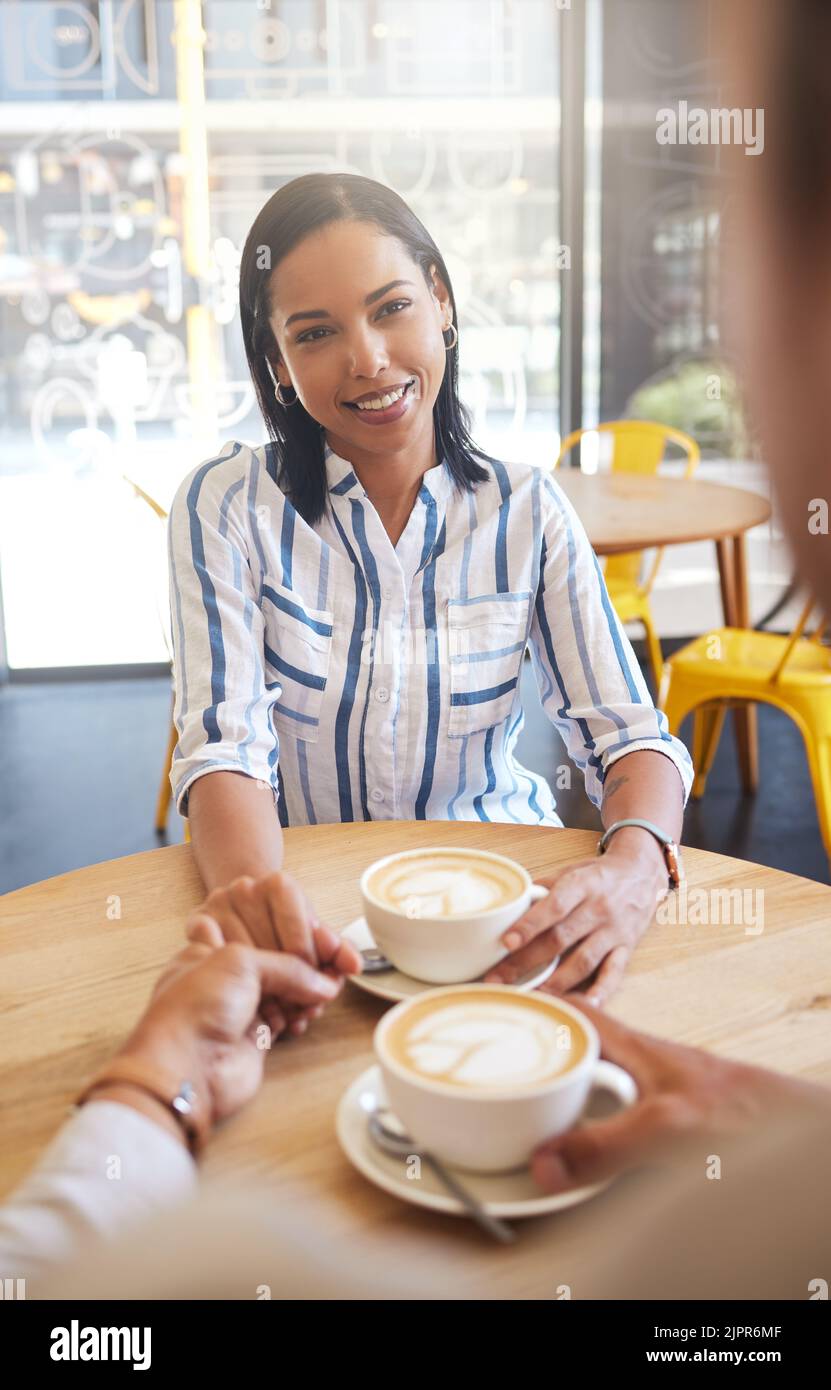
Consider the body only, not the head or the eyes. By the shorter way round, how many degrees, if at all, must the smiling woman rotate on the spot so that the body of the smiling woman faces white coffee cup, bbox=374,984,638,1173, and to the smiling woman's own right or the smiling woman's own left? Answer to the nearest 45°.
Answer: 0° — they already face it

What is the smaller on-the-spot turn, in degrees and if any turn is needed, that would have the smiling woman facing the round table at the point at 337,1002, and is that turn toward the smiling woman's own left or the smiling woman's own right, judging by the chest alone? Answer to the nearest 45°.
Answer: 0° — they already face it

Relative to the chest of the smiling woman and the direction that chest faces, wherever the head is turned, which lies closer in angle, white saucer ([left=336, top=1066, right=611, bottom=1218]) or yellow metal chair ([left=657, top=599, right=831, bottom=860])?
the white saucer

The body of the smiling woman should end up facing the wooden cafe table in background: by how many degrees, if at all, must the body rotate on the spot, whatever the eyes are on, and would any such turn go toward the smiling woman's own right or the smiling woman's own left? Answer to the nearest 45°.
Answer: approximately 180°

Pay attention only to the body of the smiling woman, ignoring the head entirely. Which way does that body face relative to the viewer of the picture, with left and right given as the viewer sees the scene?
facing the viewer

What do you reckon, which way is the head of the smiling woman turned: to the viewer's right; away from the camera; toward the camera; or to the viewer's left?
toward the camera

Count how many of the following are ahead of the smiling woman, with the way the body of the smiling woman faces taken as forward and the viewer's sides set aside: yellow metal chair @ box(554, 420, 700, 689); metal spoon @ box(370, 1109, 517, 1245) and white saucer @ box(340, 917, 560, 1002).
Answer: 2

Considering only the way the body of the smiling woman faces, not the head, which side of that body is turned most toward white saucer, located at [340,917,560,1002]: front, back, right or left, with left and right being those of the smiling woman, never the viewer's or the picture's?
front

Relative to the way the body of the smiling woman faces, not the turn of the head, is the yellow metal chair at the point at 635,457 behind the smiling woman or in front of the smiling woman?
behind

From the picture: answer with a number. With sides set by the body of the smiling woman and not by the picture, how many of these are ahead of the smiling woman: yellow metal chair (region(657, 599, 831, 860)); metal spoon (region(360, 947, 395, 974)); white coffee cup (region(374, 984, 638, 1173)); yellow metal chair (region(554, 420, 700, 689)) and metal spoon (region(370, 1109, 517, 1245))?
3

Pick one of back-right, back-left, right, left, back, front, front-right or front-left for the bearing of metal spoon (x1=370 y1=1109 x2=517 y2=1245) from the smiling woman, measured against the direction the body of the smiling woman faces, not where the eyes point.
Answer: front
